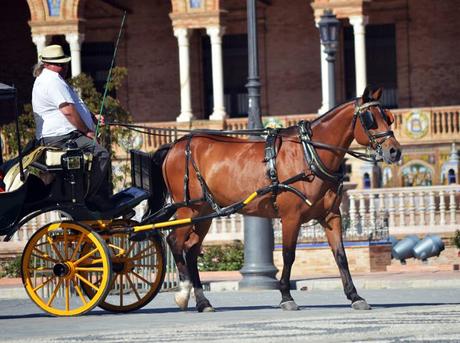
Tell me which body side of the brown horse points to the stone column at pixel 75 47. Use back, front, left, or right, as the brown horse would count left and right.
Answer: left

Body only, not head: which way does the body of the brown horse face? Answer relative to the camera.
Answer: to the viewer's right

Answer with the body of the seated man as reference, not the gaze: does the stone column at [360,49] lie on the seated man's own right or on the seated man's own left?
on the seated man's own left

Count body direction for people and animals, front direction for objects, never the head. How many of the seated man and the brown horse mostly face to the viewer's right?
2

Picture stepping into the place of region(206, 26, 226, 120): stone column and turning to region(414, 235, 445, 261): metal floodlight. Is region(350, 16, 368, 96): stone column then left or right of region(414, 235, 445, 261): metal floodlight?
left

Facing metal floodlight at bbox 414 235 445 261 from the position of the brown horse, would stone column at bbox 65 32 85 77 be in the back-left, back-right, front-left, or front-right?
front-left

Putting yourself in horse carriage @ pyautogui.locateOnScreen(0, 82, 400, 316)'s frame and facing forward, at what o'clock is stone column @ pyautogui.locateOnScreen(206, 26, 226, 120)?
The stone column is roughly at 9 o'clock from the horse carriage.

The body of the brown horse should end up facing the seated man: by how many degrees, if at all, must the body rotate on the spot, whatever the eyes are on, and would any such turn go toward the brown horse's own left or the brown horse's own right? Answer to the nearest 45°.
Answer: approximately 180°

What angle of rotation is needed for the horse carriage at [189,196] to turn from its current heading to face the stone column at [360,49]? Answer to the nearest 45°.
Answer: approximately 90° to its left

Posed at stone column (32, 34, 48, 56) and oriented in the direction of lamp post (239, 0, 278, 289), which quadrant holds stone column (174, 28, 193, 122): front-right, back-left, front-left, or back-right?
front-left

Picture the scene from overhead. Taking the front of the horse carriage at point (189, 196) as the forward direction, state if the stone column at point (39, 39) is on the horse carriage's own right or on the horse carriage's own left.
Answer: on the horse carriage's own left

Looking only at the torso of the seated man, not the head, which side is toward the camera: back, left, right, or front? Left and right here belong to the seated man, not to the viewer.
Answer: right

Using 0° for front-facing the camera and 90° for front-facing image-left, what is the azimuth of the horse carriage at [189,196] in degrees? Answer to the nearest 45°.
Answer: approximately 270°
